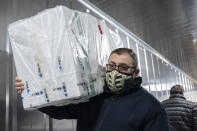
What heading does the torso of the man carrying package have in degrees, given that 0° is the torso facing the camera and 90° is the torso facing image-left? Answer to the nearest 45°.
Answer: approximately 45°

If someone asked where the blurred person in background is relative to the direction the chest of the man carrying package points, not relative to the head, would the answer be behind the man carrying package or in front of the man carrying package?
behind
